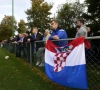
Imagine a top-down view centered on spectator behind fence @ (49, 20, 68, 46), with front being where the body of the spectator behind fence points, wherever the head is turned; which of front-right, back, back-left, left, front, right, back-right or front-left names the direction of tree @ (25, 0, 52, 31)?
back-right

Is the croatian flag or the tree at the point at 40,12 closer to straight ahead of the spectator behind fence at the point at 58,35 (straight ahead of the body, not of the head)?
the croatian flag

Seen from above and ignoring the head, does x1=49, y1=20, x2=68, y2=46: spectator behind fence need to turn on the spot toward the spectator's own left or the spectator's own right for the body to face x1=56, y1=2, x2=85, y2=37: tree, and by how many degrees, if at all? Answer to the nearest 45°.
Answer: approximately 135° to the spectator's own right

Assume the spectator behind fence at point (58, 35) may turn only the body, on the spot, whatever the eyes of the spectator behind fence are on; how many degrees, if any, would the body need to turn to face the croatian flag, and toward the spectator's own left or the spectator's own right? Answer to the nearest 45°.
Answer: approximately 45° to the spectator's own left

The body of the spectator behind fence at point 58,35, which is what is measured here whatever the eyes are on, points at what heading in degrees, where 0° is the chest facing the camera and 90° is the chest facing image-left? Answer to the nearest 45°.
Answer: approximately 45°
